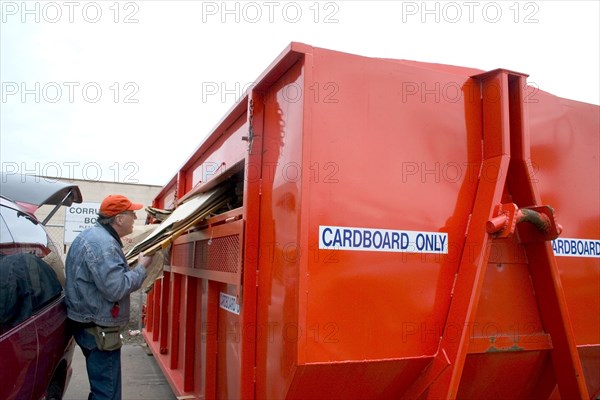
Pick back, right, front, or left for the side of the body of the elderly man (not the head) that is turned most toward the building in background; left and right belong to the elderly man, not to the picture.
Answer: left

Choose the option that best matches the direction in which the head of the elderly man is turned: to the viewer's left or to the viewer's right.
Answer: to the viewer's right

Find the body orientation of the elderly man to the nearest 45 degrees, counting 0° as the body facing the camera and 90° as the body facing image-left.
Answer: approximately 270°

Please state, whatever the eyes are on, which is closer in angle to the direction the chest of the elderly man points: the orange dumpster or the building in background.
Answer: the orange dumpster
